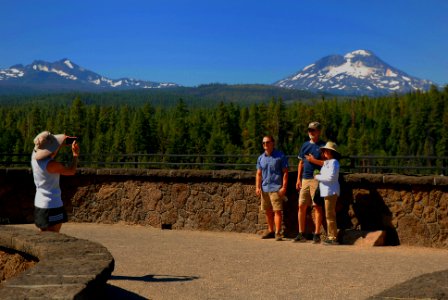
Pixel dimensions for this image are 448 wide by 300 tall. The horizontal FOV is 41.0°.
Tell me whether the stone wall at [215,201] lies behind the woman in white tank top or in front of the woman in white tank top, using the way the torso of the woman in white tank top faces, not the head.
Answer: in front

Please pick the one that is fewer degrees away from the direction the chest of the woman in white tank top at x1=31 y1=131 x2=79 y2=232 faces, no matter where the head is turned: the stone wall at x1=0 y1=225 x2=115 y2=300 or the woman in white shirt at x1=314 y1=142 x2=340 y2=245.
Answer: the woman in white shirt

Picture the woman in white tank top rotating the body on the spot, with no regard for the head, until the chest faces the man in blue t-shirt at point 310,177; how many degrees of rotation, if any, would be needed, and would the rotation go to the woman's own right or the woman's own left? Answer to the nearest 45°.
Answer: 0° — they already face them

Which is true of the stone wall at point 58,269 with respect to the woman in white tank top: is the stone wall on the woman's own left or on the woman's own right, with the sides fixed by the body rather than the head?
on the woman's own right

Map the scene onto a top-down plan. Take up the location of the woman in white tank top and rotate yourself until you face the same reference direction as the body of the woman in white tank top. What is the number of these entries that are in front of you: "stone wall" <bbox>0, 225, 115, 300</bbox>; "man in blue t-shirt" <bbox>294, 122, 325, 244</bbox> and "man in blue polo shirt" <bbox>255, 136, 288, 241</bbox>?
2

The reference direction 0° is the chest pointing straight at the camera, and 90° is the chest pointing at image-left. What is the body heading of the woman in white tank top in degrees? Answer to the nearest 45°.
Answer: approximately 225°

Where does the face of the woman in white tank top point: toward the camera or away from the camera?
away from the camera

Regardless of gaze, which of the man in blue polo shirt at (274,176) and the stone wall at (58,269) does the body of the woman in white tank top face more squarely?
the man in blue polo shirt

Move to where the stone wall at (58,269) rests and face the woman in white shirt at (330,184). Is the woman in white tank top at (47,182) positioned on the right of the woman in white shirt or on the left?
left

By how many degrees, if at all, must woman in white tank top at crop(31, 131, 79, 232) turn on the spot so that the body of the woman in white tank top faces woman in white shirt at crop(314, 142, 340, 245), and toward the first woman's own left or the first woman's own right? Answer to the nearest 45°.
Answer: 0° — they already face them

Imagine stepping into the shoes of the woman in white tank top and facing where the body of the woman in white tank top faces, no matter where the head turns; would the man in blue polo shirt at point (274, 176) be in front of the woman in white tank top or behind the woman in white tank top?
in front
